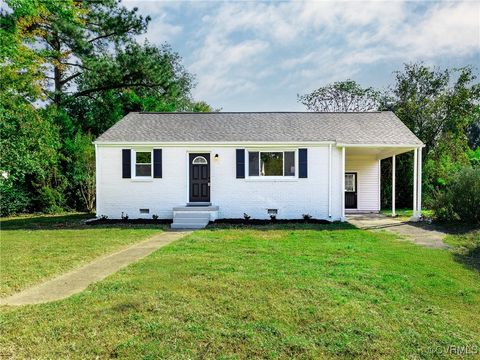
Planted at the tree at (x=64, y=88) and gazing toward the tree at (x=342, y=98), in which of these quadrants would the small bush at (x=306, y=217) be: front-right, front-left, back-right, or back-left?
front-right

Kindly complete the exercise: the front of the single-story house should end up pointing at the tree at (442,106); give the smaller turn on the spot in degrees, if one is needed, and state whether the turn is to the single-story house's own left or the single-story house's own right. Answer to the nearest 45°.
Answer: approximately 135° to the single-story house's own left

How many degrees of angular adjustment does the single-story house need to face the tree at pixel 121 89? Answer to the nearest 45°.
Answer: approximately 135° to its right

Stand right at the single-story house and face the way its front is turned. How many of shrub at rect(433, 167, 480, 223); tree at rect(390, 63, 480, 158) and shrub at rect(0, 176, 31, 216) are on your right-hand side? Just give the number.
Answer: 1

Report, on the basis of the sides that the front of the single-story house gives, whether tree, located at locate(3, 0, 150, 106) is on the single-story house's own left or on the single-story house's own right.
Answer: on the single-story house's own right

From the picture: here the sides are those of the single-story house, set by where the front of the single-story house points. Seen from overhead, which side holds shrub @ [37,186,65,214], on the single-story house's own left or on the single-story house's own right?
on the single-story house's own right

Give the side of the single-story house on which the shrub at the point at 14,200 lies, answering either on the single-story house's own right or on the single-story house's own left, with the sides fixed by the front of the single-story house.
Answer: on the single-story house's own right

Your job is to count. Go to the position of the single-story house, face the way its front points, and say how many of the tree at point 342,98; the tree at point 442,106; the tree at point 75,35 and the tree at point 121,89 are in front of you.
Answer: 0

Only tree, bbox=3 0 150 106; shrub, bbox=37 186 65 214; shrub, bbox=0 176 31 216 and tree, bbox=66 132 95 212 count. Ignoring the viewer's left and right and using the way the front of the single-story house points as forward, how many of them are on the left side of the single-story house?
0

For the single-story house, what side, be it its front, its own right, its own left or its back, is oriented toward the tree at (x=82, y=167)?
right

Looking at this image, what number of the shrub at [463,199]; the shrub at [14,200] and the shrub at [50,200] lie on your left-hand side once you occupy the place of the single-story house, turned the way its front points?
1

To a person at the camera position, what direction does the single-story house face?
facing the viewer

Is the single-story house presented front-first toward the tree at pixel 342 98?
no

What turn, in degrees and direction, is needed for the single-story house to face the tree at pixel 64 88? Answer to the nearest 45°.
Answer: approximately 135° to its right
